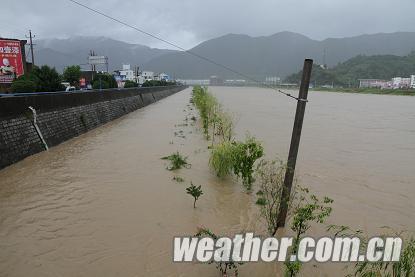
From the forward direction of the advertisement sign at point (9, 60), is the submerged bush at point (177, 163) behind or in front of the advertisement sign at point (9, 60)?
in front

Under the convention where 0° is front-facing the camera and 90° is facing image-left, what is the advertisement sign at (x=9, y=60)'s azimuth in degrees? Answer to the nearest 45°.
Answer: approximately 0°

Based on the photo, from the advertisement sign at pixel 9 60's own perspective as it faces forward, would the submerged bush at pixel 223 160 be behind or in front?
in front

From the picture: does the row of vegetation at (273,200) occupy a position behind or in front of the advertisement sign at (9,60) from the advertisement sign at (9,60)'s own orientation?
in front

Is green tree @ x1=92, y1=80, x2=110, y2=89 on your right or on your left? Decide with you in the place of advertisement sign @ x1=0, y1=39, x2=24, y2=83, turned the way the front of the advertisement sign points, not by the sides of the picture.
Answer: on your left

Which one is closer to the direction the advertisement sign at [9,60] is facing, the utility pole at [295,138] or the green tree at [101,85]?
the utility pole

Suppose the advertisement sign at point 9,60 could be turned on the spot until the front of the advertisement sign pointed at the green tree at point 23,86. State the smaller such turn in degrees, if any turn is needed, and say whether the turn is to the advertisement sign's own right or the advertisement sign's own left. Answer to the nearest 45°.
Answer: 0° — it already faces it

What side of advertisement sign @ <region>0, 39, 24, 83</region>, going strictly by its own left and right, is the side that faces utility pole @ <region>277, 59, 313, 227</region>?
front
